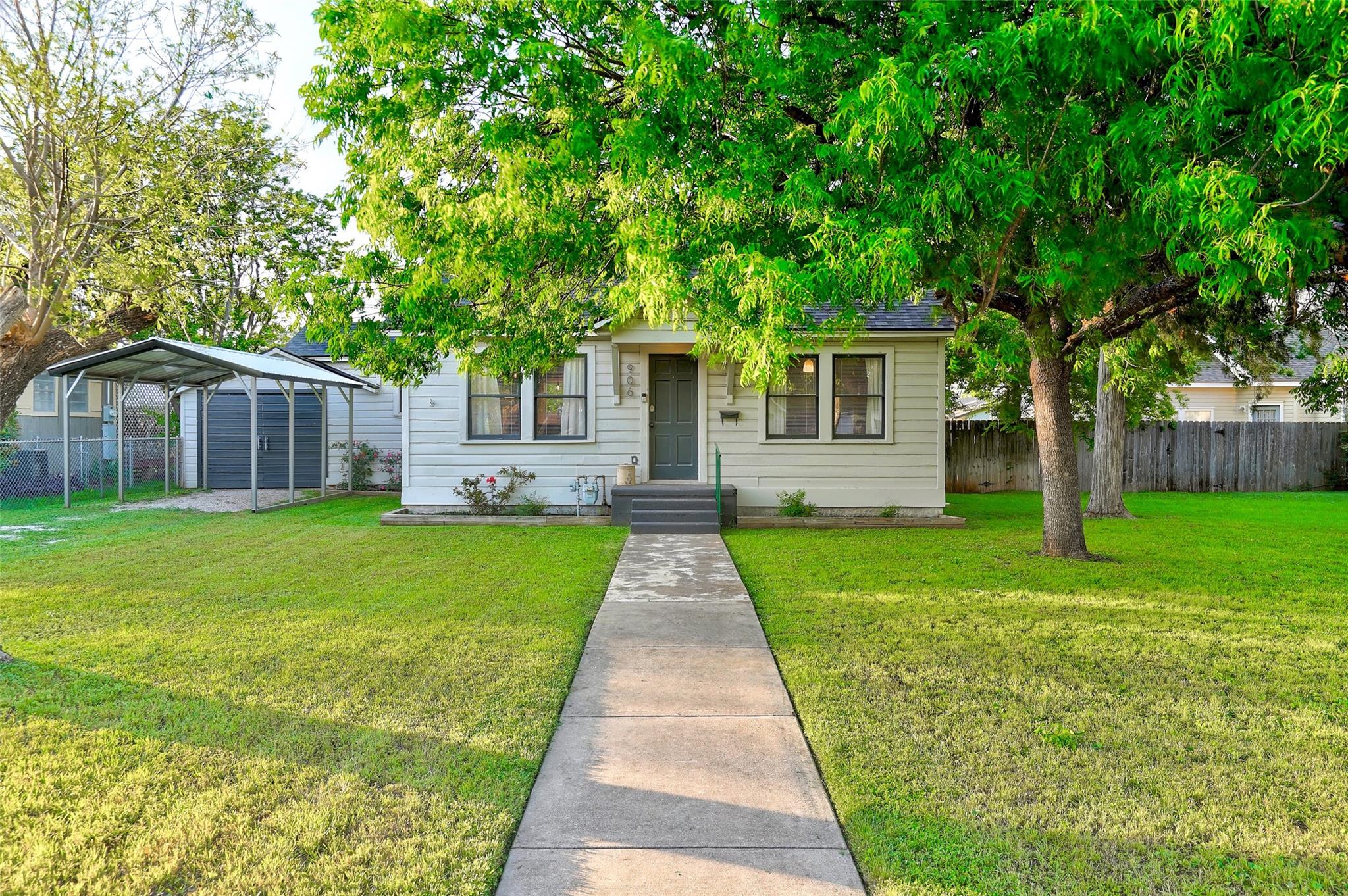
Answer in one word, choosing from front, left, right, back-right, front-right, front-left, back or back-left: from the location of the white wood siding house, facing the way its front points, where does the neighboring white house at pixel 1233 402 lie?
back-left

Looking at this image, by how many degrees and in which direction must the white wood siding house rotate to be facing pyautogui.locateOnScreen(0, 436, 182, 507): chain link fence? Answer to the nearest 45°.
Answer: approximately 90° to its right

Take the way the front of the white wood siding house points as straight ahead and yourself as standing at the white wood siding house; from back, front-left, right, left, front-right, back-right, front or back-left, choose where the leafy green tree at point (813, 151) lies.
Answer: front

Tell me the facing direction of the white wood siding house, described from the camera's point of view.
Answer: facing the viewer

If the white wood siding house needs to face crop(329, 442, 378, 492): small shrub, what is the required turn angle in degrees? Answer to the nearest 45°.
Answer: approximately 135° to its right

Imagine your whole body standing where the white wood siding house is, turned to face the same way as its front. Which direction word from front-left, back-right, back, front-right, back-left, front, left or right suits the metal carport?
right

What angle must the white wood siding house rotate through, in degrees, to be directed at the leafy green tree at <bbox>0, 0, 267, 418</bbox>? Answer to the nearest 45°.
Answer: approximately 45° to its right

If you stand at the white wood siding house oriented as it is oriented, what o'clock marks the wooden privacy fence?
The wooden privacy fence is roughly at 8 o'clock from the white wood siding house.

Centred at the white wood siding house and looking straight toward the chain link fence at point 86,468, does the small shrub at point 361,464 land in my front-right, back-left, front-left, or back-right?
front-right

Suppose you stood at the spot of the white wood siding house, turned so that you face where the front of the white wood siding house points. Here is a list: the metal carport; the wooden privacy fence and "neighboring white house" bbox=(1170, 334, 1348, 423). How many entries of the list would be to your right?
1
